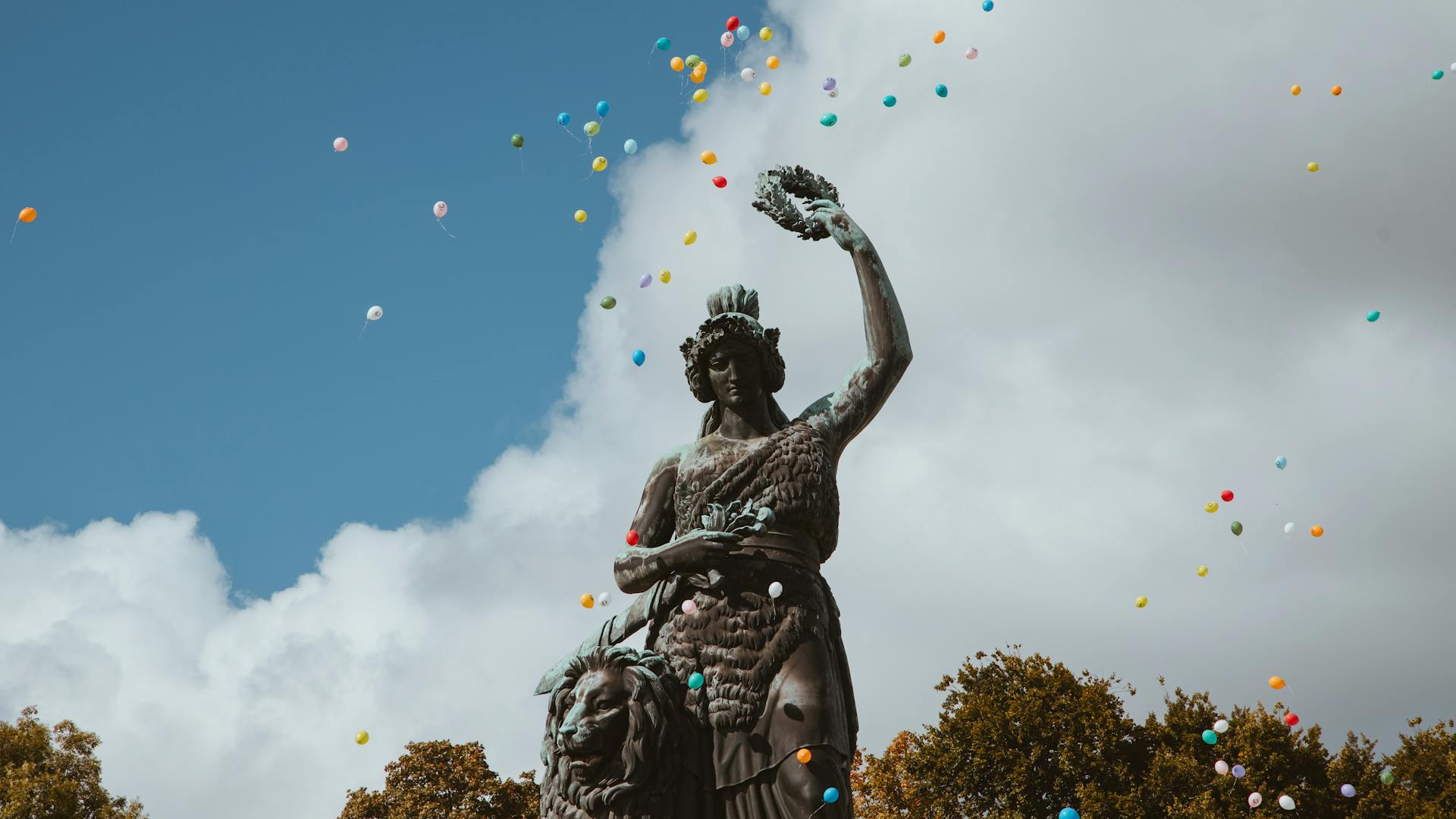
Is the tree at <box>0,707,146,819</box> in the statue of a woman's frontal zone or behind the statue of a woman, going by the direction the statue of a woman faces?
behind

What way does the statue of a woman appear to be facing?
toward the camera

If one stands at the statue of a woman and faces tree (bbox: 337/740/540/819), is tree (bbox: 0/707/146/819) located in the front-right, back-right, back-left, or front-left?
front-left

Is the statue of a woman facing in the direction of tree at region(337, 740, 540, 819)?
no

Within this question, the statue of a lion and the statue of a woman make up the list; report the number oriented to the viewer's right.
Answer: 0

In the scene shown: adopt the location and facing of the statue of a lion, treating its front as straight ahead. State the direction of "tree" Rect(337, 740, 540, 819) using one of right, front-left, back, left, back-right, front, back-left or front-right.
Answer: back-right

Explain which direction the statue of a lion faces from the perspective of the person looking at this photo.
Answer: facing the viewer and to the left of the viewer

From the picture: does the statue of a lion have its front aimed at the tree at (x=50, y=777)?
no

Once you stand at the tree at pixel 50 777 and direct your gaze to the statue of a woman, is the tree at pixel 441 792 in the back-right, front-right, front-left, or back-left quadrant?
front-left
